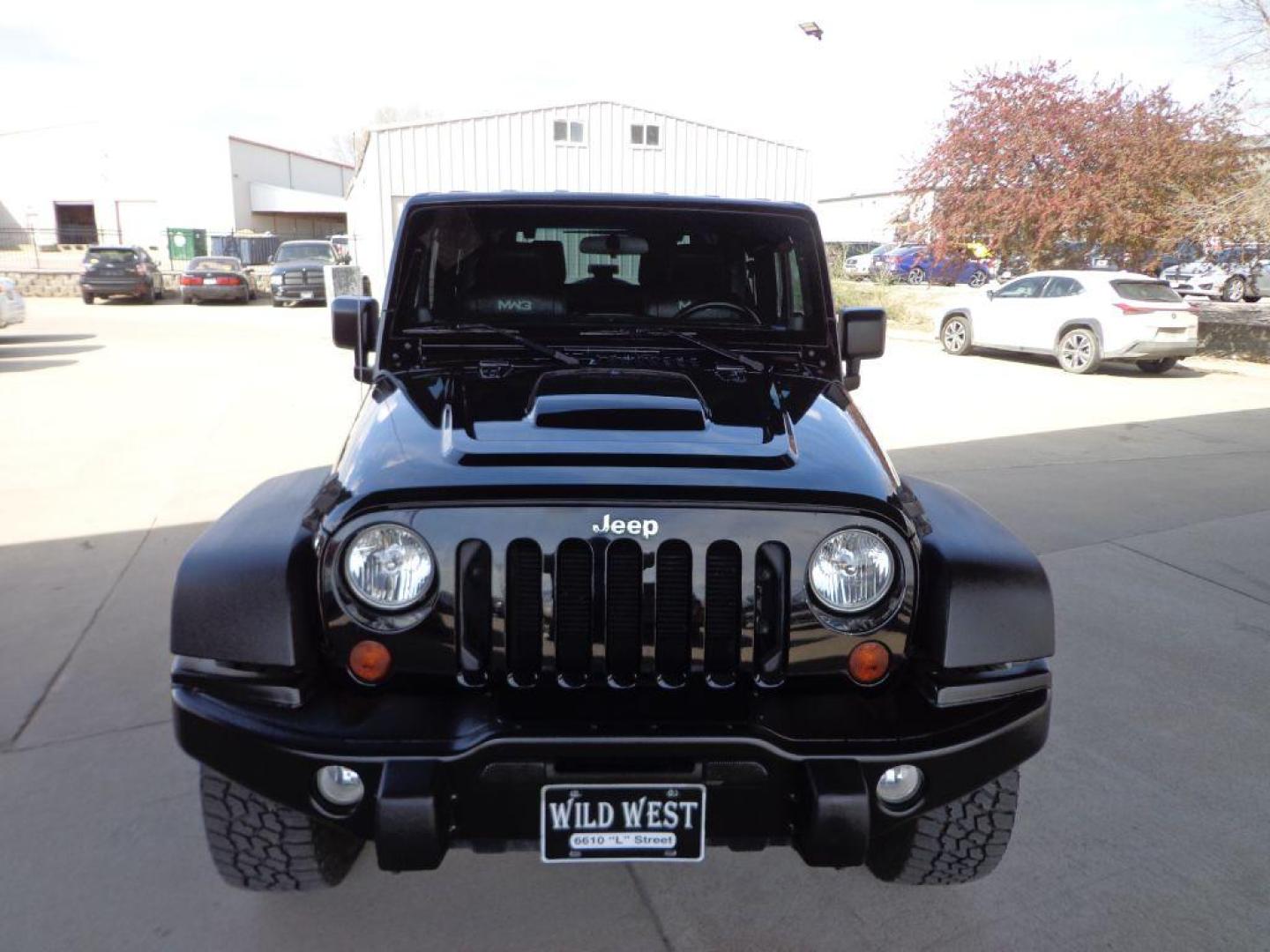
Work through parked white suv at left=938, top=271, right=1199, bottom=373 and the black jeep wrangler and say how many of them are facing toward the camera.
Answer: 1

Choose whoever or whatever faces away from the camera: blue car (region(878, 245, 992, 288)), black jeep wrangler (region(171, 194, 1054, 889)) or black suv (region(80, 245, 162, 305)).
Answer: the black suv

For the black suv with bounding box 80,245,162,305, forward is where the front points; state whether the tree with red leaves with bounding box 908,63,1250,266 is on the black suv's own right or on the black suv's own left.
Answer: on the black suv's own right

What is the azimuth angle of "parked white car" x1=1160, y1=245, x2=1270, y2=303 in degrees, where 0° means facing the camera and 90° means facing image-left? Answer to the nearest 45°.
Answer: approximately 45°

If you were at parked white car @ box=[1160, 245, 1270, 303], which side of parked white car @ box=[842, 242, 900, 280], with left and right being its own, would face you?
left

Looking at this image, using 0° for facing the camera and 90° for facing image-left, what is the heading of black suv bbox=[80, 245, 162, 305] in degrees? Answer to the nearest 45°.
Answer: approximately 180°

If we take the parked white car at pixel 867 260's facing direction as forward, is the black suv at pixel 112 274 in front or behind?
in front

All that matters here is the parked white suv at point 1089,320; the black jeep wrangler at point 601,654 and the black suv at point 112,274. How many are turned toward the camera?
1

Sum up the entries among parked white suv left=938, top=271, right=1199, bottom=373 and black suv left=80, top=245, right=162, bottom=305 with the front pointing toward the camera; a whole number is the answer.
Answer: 0

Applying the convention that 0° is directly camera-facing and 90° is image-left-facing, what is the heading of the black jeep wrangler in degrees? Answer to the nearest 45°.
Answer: approximately 0°

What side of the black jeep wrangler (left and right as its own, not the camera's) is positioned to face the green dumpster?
back

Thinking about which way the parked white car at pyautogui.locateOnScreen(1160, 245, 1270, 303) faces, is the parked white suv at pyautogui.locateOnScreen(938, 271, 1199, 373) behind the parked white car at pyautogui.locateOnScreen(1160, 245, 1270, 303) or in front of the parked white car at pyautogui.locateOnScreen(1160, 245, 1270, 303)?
in front

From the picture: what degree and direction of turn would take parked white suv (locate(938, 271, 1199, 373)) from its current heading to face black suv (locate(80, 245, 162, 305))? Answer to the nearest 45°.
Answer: approximately 45° to its left
